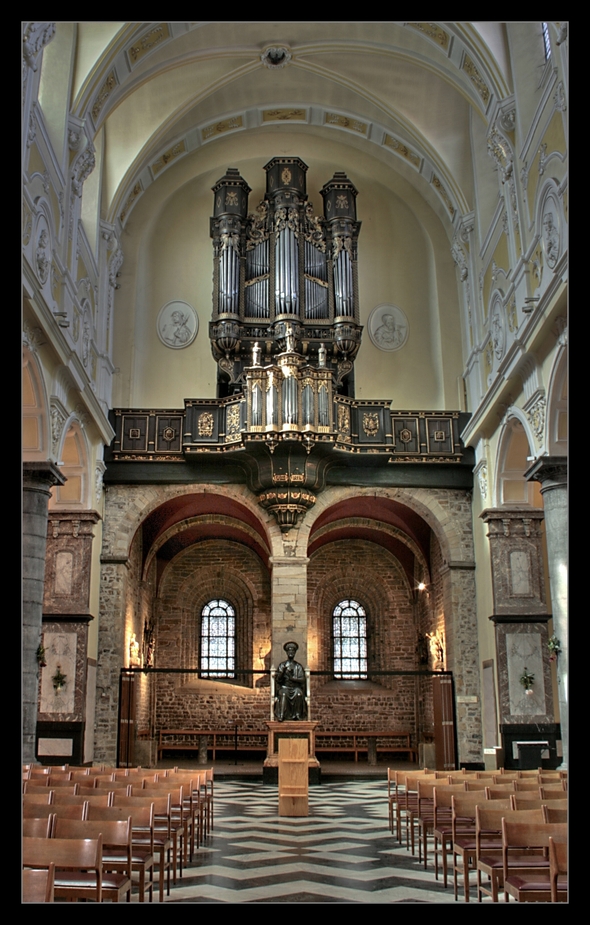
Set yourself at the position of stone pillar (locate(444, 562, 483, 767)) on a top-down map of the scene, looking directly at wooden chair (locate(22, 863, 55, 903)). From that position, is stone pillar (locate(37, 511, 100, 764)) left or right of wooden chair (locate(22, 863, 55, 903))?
right

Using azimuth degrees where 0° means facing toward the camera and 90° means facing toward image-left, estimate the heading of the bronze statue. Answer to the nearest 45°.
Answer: approximately 0°

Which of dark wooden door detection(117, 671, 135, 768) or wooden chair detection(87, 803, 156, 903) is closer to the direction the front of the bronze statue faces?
the wooden chair
